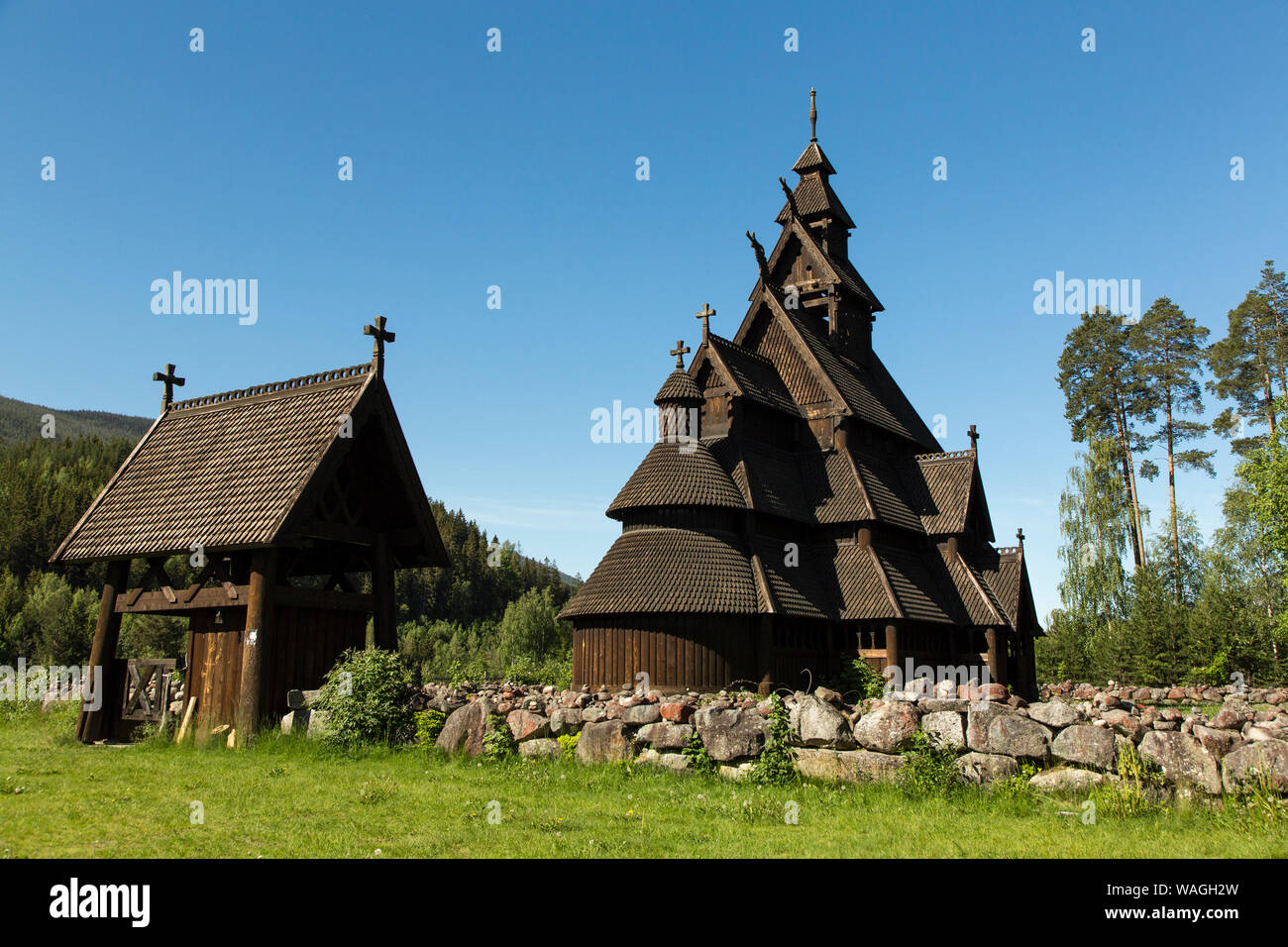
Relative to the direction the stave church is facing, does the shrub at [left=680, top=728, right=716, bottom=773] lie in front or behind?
behind

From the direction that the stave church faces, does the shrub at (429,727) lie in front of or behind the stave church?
behind

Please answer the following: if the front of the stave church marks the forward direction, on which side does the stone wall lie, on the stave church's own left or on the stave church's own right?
on the stave church's own right

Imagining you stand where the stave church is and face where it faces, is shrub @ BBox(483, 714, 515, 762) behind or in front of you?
behind

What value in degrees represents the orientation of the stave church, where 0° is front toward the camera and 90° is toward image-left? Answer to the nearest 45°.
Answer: approximately 225°

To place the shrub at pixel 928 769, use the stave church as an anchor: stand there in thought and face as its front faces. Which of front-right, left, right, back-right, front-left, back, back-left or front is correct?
back-right
